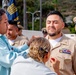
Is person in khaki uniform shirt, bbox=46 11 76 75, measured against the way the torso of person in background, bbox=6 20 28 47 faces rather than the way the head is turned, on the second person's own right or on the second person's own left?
on the second person's own left

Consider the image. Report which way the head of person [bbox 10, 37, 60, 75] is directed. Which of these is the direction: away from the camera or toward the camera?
away from the camera

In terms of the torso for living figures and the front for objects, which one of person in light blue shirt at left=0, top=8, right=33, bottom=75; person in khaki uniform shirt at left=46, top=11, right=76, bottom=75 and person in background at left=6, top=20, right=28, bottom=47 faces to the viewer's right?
person in light blue shirt at left=0, top=8, right=33, bottom=75

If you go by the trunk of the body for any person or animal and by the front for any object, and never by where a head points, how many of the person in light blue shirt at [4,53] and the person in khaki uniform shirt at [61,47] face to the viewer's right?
1

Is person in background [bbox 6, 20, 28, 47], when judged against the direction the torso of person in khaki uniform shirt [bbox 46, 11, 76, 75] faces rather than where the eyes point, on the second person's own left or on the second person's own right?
on the second person's own right

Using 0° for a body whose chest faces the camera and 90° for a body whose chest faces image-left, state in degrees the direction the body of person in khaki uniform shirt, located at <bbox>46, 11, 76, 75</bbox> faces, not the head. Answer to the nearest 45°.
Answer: approximately 45°

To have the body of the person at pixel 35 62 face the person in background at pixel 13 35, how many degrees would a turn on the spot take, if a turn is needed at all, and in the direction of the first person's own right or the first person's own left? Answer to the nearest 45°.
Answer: approximately 45° to the first person's own left

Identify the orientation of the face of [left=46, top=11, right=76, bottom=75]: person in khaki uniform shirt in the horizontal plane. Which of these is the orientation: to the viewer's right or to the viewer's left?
to the viewer's left

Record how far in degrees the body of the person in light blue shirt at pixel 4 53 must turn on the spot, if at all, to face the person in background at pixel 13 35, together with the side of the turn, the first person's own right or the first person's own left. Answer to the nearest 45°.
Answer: approximately 90° to the first person's own left

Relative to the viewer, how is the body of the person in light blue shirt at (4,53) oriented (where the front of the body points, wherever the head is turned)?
to the viewer's right

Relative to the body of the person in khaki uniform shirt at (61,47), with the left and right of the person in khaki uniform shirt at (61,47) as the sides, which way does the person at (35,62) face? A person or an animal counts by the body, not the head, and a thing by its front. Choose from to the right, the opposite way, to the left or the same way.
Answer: the opposite way

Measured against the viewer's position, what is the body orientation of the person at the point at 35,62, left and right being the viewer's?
facing away from the viewer and to the right of the viewer
